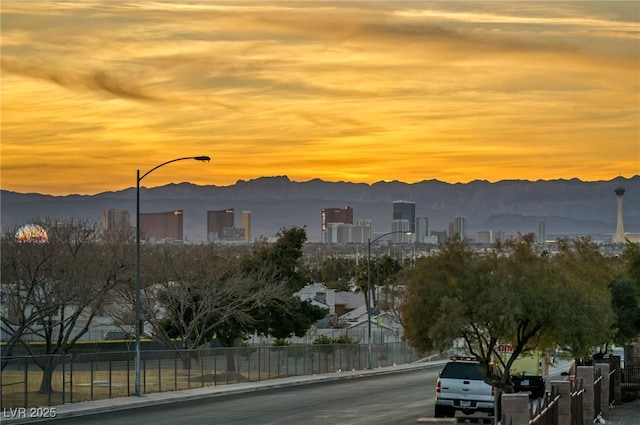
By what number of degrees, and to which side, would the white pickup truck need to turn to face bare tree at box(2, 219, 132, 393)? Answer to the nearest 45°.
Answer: approximately 45° to its left

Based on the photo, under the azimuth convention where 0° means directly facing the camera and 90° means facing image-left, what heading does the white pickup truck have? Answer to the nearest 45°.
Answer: approximately 180°
